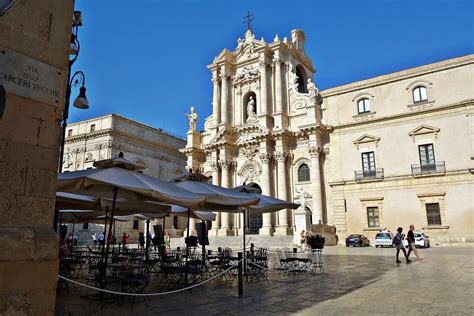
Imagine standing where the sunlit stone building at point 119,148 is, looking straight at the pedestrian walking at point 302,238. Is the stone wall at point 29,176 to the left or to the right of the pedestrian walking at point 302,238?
right

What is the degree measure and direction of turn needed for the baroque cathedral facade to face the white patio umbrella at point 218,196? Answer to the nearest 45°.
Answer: approximately 45° to its left

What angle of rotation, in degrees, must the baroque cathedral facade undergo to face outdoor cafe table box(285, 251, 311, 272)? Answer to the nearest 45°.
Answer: approximately 45° to its left

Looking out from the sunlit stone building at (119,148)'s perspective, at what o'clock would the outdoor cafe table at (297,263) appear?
The outdoor cafe table is roughly at 10 o'clock from the sunlit stone building.

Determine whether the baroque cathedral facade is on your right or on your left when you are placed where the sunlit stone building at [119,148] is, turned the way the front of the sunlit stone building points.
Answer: on your left

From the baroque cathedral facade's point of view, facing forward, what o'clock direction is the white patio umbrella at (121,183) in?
The white patio umbrella is roughly at 11 o'clock from the baroque cathedral facade.

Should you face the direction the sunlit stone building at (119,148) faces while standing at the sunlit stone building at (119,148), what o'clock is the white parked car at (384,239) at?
The white parked car is roughly at 9 o'clock from the sunlit stone building.

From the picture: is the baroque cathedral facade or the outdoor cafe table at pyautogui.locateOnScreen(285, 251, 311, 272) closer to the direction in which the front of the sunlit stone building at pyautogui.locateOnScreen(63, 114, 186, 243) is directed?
the outdoor cafe table
